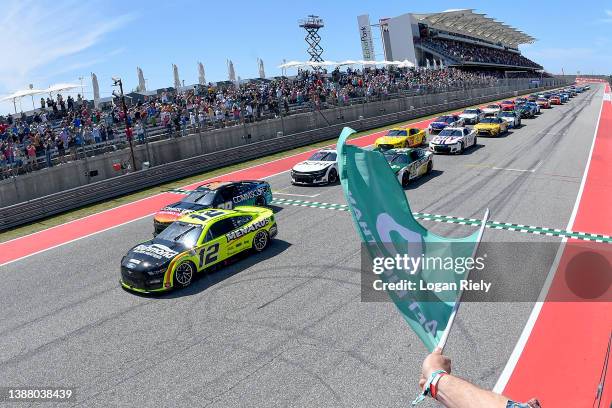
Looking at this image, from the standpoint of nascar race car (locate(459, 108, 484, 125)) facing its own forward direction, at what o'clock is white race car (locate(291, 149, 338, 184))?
The white race car is roughly at 11 o'clock from the nascar race car.

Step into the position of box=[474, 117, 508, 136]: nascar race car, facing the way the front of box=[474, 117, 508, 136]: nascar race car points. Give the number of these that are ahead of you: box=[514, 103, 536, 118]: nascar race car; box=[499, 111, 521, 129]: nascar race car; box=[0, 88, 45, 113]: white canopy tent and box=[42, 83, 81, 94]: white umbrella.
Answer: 2

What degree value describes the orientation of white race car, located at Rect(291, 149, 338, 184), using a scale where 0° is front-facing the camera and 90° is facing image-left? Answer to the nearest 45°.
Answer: approximately 45°

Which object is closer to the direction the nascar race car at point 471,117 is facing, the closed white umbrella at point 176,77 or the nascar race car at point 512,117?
the closed white umbrella

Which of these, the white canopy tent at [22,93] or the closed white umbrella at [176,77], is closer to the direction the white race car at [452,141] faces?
the white canopy tent

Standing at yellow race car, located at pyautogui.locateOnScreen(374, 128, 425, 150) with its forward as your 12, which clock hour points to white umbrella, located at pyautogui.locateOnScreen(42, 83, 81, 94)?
The white umbrella is roughly at 1 o'clock from the yellow race car.

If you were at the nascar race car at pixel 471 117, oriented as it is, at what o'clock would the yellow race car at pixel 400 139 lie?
The yellow race car is roughly at 11 o'clock from the nascar race car.
